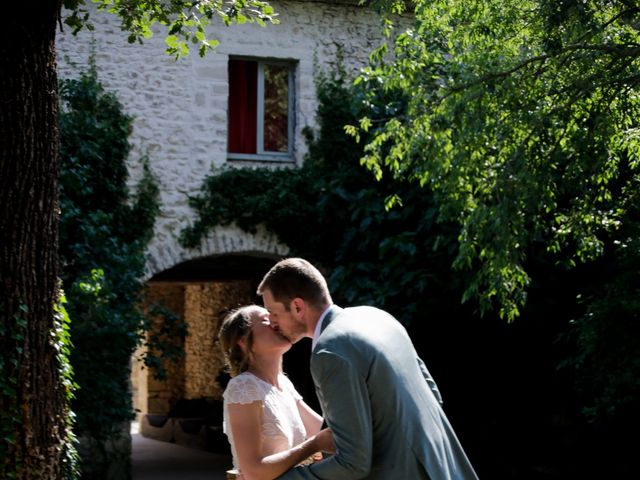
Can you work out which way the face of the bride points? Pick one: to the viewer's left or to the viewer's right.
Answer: to the viewer's right

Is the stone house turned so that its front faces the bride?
yes

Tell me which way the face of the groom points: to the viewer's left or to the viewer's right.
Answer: to the viewer's left

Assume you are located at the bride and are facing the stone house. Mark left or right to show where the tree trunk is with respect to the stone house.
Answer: left

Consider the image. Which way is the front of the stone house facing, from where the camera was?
facing the viewer

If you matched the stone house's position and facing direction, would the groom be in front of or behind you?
in front

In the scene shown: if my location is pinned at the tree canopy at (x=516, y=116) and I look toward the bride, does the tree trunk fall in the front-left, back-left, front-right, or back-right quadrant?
front-right

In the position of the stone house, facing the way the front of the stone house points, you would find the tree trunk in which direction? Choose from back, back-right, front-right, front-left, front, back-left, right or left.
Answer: front
